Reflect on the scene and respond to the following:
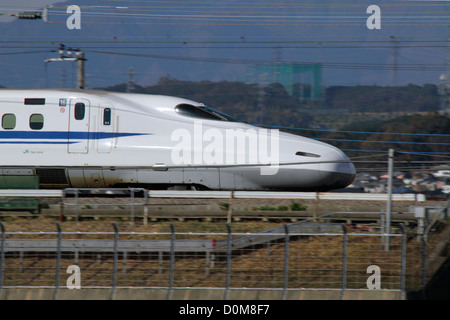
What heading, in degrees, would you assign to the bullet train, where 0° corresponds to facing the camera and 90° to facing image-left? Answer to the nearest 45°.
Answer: approximately 270°

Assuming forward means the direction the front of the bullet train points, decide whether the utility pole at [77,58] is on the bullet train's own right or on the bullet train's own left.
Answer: on the bullet train's own left

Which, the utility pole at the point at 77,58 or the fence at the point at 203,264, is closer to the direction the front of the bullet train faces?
the fence

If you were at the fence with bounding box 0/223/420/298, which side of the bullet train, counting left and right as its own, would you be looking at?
right
